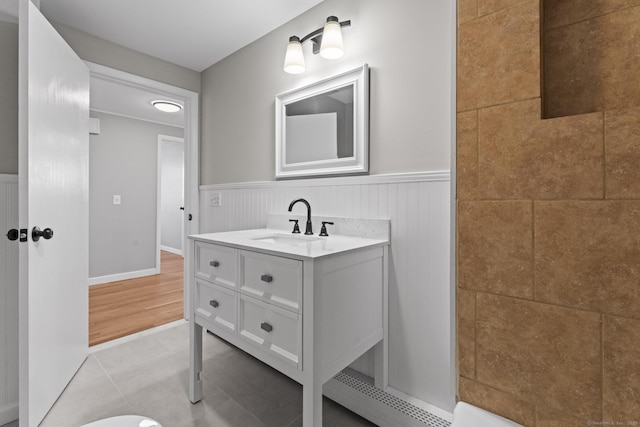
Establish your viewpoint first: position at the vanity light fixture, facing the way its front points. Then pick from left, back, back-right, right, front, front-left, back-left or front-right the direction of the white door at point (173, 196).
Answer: right

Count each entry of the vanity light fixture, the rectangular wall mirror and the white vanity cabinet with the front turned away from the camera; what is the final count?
0

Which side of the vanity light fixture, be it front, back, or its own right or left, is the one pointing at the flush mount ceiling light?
right

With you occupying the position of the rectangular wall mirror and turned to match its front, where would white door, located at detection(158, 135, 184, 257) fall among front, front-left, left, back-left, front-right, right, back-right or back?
right

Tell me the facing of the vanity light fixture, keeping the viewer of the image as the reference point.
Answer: facing the viewer and to the left of the viewer

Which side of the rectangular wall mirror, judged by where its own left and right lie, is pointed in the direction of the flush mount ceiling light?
right

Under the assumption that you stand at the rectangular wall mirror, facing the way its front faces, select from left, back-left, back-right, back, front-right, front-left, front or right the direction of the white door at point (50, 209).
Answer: front-right

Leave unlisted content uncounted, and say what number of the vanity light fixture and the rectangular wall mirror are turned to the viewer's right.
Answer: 0

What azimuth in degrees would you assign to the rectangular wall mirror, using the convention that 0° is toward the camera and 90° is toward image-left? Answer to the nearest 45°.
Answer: approximately 45°

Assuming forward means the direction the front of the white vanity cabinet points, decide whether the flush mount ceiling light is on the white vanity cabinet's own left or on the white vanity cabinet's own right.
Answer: on the white vanity cabinet's own right
